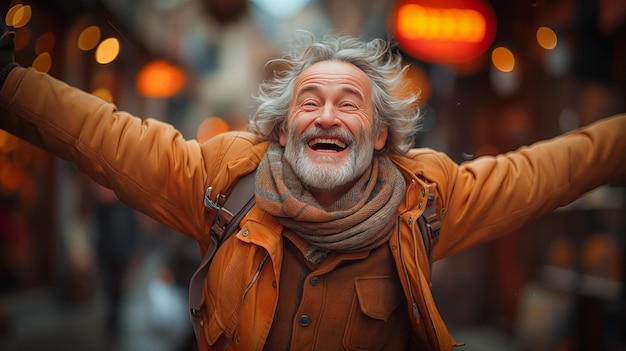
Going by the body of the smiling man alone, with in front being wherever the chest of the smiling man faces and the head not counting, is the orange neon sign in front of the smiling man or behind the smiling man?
behind

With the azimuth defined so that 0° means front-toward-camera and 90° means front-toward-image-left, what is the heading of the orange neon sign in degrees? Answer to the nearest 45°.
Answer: approximately 0°

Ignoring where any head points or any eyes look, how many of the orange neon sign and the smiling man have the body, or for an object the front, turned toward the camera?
2

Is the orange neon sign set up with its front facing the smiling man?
yes
